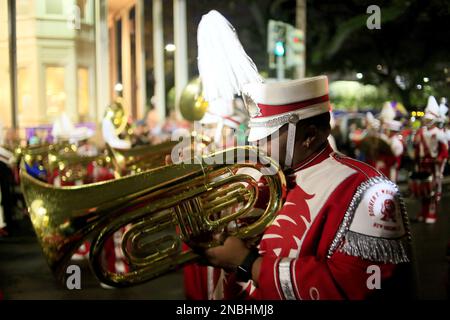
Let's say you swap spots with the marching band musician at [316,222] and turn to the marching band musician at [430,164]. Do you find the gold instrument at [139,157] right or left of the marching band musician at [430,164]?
left

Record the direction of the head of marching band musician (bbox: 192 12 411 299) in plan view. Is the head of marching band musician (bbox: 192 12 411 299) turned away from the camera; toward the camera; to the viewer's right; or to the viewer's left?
to the viewer's left

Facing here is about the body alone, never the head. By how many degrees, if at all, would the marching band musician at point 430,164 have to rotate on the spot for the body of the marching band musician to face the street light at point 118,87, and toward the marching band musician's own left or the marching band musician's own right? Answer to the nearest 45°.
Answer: approximately 90° to the marching band musician's own right

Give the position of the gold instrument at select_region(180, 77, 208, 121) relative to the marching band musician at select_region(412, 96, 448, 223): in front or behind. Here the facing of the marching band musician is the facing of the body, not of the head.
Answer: in front

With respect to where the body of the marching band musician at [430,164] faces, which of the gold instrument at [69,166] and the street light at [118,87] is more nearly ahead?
the gold instrument

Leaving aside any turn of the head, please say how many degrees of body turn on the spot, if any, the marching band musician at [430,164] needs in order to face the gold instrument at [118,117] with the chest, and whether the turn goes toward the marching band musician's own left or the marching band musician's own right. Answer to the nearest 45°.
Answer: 0° — they already face it

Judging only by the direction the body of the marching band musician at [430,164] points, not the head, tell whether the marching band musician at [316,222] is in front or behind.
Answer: in front
